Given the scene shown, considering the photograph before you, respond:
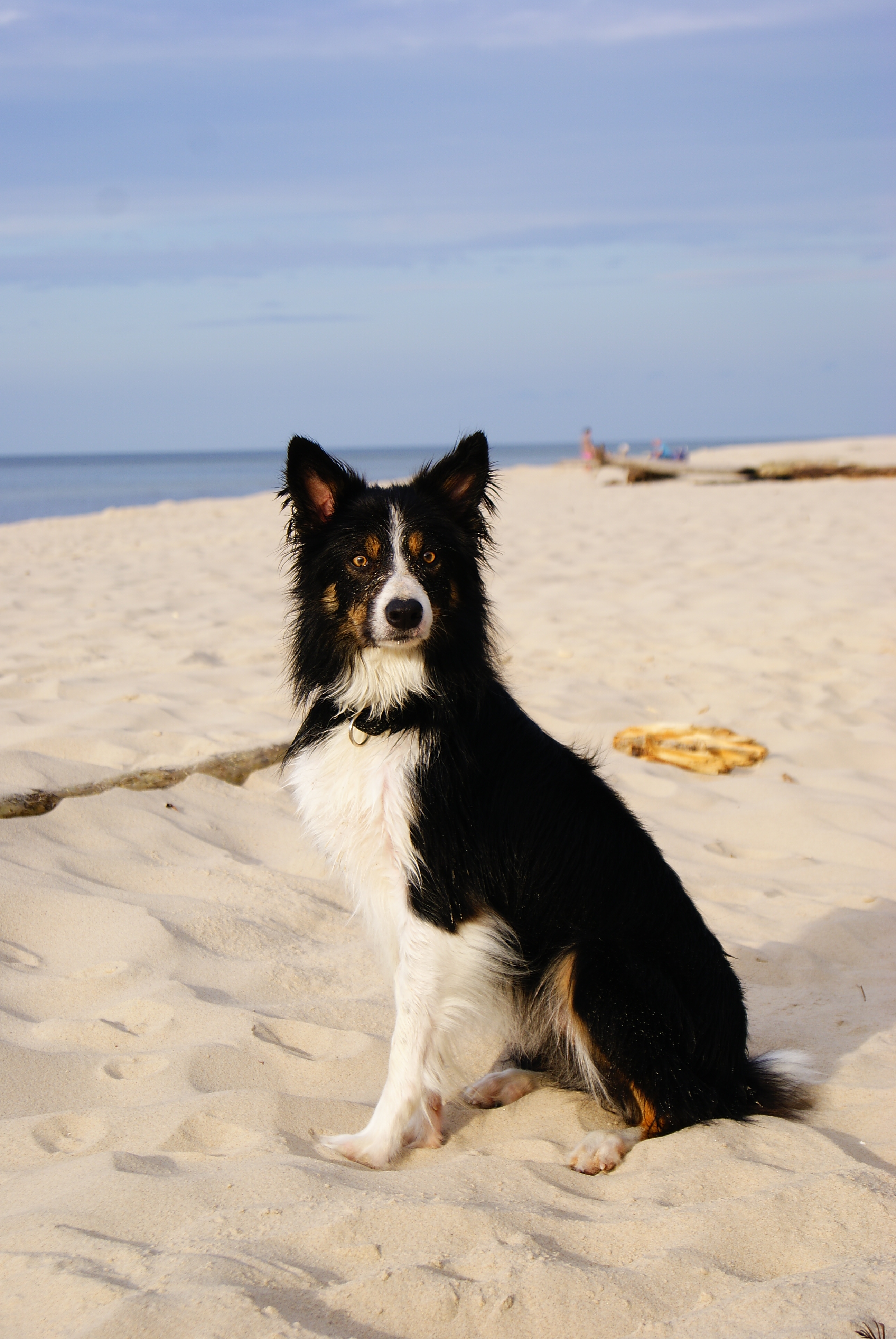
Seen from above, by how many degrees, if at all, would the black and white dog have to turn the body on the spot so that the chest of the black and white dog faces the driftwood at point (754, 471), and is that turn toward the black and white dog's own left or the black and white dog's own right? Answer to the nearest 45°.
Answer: approximately 135° to the black and white dog's own right

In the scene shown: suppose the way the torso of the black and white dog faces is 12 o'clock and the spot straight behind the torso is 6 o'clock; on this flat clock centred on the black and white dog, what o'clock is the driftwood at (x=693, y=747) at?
The driftwood is roughly at 5 o'clock from the black and white dog.

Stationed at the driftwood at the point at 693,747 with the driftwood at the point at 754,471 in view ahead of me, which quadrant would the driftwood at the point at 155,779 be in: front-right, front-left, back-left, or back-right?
back-left

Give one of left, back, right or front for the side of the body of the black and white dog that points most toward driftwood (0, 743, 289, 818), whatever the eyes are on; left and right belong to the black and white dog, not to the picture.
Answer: right

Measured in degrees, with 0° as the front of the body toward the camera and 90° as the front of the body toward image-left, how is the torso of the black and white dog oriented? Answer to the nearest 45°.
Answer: approximately 45°
